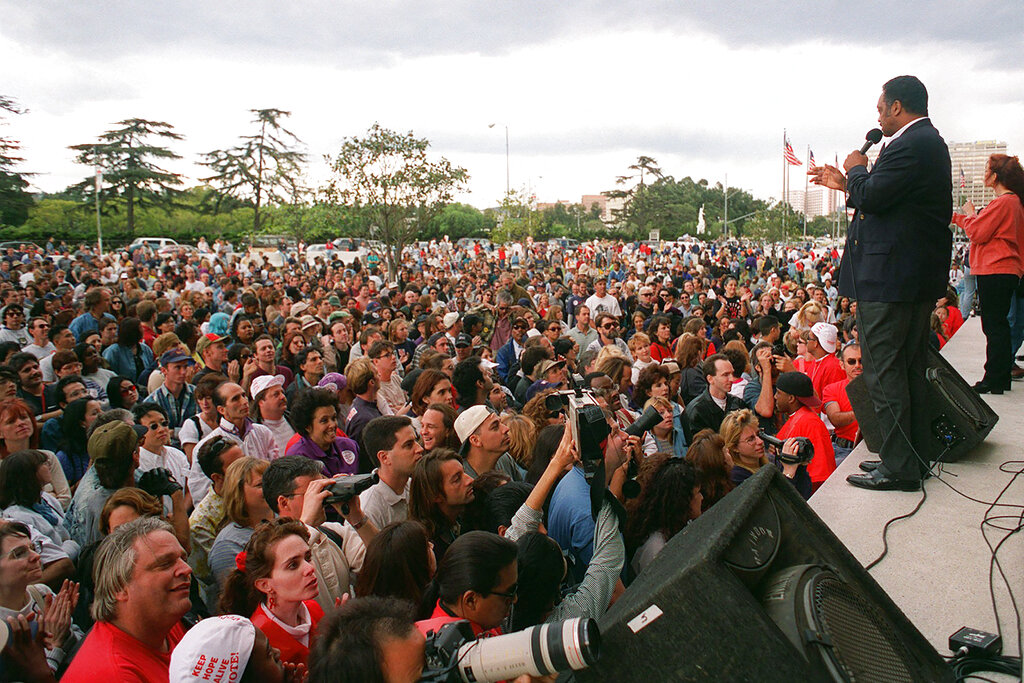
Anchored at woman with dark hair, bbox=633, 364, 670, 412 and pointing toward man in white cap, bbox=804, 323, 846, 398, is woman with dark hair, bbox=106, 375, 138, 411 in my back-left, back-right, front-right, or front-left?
back-left

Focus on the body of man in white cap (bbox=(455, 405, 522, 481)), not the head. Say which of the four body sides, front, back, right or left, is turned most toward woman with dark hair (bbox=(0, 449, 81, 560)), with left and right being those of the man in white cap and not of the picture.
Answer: back

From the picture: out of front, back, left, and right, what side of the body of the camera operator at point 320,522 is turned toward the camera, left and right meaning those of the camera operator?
right

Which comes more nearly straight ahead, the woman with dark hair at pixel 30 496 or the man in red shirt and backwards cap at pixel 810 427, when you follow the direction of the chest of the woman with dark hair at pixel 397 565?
the man in red shirt and backwards cap

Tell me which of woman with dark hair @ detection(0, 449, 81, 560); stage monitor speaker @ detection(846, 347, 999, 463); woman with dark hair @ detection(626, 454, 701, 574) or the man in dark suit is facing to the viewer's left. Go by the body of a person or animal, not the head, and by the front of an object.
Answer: the man in dark suit

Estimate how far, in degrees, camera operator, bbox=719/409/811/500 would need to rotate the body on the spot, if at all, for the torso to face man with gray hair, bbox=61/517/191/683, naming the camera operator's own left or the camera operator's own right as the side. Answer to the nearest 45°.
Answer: approximately 90° to the camera operator's own right

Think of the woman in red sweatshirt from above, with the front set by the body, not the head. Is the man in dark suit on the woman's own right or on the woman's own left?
on the woman's own left

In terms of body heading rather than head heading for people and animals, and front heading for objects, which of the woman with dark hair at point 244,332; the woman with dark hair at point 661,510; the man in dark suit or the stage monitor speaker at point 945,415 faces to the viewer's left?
the man in dark suit

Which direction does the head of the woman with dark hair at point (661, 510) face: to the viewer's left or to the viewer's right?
to the viewer's right

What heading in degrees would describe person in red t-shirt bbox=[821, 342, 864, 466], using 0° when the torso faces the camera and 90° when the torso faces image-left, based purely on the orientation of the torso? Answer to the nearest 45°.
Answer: approximately 315°

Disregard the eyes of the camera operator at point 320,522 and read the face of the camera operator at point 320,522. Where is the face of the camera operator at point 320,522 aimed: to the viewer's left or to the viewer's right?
to the viewer's right
